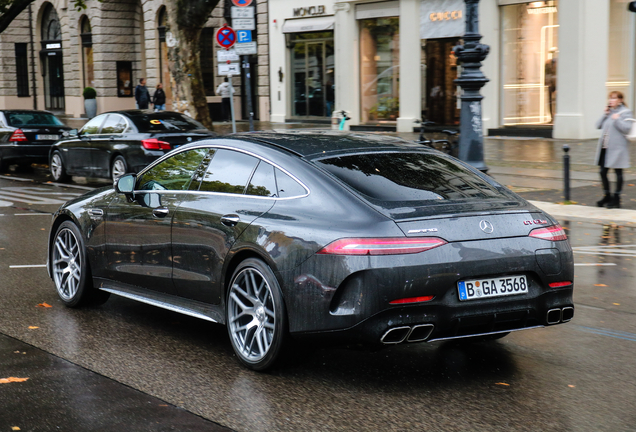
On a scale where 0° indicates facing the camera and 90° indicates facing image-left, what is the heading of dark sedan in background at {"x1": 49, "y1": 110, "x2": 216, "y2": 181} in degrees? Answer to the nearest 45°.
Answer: approximately 135°

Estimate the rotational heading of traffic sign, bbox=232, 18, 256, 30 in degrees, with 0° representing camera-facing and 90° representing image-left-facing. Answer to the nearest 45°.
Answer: approximately 0°

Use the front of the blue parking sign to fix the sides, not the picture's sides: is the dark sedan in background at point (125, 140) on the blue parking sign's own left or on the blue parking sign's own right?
on the blue parking sign's own right

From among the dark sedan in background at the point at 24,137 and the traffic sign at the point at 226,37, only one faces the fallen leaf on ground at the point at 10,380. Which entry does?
the traffic sign

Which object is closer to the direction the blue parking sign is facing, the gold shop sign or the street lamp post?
the street lamp post

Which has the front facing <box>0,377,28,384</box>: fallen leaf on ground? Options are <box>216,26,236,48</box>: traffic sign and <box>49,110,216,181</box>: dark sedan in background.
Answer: the traffic sign

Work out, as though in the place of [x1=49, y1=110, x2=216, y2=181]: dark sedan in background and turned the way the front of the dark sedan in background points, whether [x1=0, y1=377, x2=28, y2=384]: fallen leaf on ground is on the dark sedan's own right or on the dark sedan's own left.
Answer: on the dark sedan's own left

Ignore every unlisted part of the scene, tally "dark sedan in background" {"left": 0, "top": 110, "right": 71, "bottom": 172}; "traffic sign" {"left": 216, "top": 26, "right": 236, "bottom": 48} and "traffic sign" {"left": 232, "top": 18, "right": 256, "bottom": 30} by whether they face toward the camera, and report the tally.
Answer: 2

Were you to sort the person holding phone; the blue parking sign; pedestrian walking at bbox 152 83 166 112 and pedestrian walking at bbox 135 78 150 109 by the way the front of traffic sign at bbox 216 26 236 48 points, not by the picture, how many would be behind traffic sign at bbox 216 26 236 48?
2

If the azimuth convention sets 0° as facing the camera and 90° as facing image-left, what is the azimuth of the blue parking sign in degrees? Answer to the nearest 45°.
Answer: approximately 0°

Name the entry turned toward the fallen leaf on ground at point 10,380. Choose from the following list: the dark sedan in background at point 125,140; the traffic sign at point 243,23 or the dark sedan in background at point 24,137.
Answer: the traffic sign

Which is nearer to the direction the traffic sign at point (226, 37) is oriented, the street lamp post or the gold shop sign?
the street lamp post
